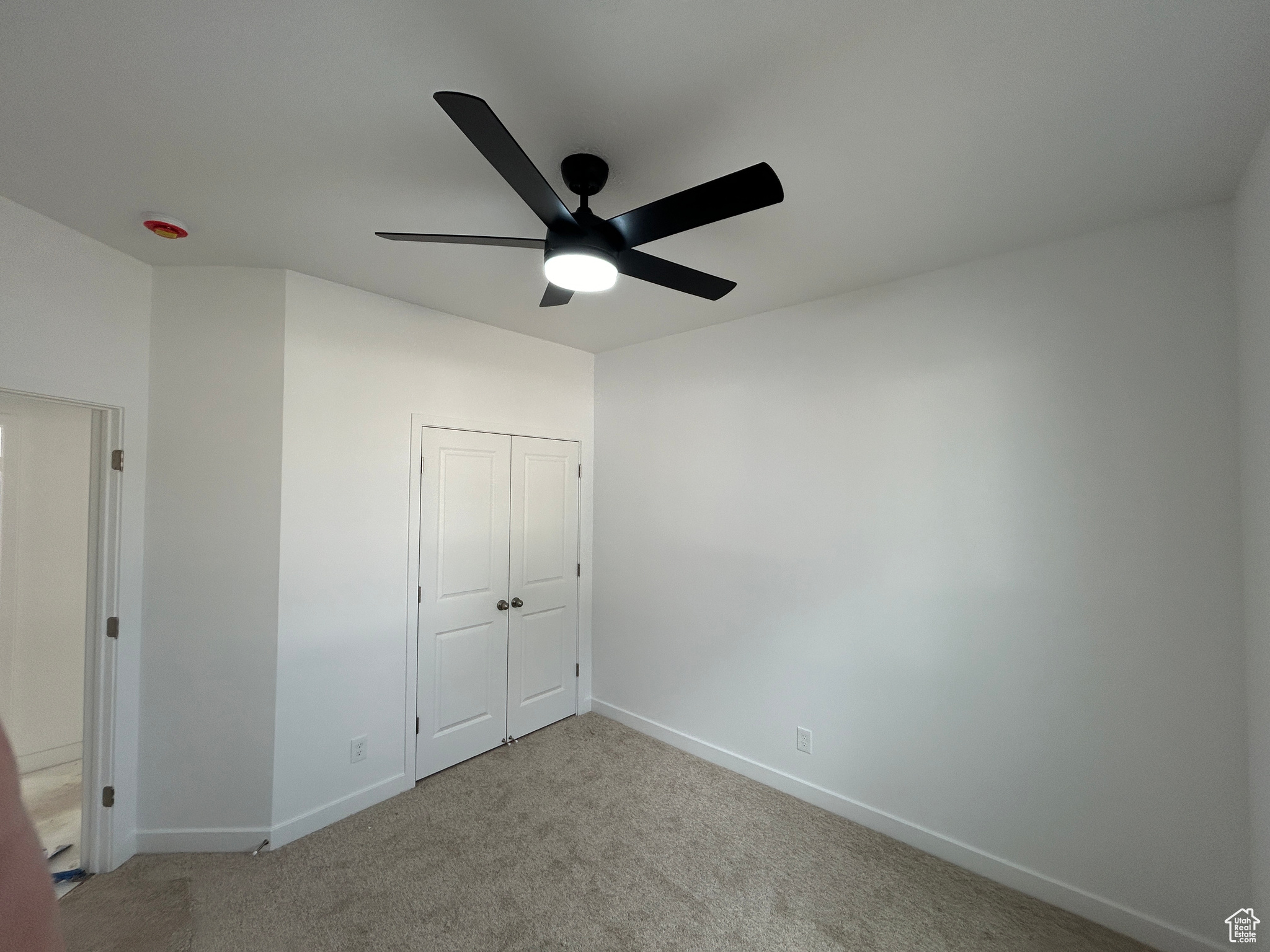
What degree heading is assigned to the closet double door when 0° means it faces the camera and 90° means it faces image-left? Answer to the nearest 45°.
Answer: approximately 315°
